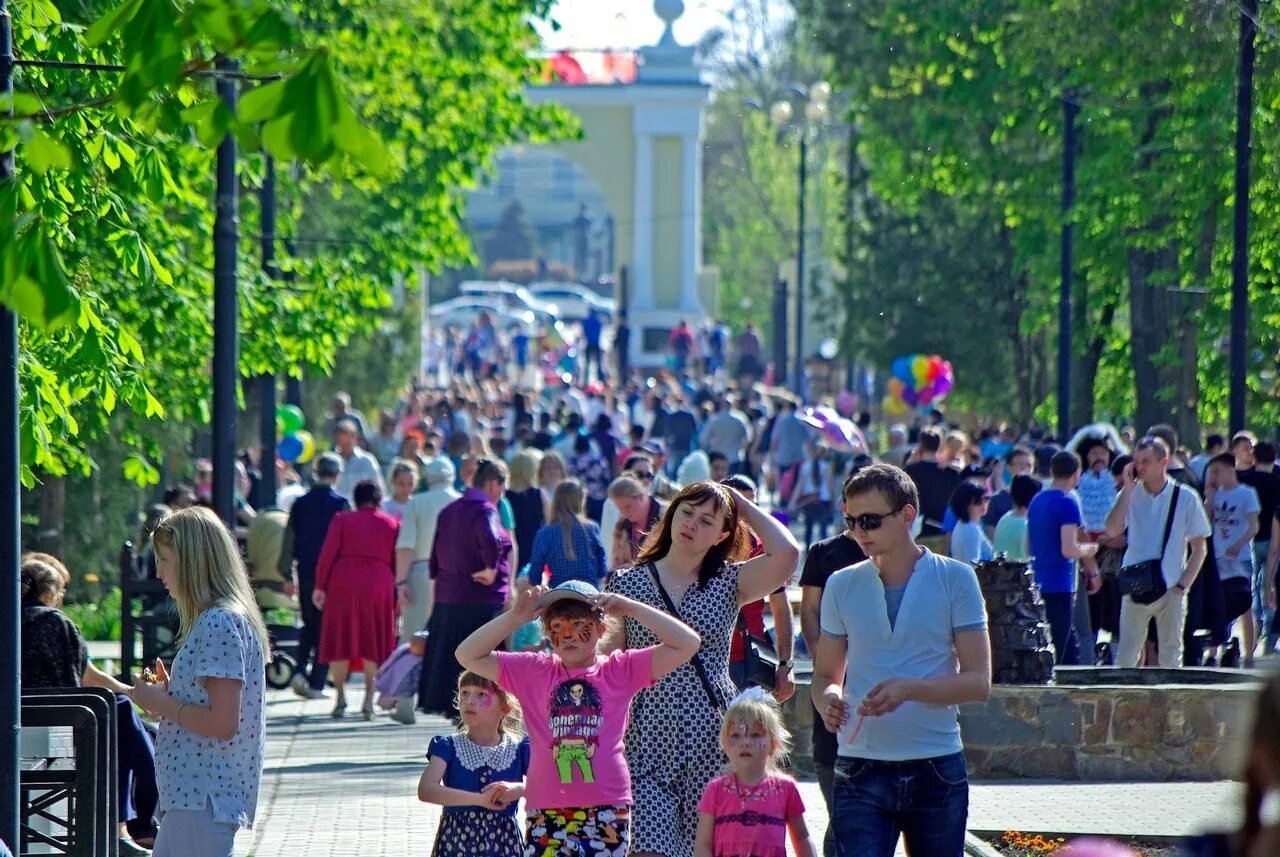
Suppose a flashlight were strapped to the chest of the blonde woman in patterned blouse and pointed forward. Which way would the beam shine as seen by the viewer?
to the viewer's left

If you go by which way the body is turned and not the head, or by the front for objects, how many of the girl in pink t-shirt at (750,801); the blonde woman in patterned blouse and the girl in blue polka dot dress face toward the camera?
2

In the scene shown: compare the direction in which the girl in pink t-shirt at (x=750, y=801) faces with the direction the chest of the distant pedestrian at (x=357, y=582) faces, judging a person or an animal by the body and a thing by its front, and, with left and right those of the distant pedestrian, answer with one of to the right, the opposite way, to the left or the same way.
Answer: the opposite way

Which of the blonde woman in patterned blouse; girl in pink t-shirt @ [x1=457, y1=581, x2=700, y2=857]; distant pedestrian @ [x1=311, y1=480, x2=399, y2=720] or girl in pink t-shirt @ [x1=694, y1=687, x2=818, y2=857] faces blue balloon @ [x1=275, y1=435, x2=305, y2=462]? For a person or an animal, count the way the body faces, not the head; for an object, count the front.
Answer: the distant pedestrian

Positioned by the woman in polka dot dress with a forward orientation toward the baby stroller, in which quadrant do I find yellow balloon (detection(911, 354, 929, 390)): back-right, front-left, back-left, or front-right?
front-right

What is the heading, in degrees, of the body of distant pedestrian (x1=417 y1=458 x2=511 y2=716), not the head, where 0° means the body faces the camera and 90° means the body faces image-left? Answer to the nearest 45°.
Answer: approximately 225°

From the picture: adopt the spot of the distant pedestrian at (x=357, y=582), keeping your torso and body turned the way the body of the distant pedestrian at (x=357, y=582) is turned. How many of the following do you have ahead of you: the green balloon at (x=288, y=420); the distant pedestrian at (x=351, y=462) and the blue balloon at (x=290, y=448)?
3

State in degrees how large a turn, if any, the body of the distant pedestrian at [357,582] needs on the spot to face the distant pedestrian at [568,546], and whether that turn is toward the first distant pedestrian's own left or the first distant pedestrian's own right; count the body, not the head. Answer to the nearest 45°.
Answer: approximately 135° to the first distant pedestrian's own right

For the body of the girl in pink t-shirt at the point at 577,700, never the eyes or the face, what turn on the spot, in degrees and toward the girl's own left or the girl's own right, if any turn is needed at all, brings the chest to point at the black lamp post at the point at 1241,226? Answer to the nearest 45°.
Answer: approximately 135° to the girl's own left

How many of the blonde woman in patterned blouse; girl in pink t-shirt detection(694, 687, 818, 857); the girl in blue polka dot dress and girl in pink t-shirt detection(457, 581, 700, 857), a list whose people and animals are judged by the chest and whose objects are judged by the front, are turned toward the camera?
3

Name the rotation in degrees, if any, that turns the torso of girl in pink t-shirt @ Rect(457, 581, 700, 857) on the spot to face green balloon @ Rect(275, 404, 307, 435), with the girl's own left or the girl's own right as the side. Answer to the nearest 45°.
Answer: approximately 180°

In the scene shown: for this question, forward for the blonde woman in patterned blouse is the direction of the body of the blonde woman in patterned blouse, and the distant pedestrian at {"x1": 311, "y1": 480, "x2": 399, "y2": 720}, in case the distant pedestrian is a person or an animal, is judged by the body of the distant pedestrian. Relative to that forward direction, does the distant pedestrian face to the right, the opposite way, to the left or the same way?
to the right

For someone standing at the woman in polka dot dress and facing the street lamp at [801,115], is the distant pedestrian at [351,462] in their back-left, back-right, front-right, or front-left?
front-left

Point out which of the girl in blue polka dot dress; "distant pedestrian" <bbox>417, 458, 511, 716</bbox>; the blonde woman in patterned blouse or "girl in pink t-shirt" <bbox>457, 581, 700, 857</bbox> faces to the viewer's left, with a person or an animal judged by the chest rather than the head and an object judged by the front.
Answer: the blonde woman in patterned blouse

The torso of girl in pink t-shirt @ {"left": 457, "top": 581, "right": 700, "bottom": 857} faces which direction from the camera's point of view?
toward the camera

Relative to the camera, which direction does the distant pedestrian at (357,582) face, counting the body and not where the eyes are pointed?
away from the camera

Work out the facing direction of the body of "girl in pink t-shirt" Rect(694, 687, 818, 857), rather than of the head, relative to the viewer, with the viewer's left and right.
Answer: facing the viewer

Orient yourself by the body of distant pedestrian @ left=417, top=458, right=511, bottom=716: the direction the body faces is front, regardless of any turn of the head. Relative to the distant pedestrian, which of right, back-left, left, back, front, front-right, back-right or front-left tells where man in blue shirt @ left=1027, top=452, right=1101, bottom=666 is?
front-right

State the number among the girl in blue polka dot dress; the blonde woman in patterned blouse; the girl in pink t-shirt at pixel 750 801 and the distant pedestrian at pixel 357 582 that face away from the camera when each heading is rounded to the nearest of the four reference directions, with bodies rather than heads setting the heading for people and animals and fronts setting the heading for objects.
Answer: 1
